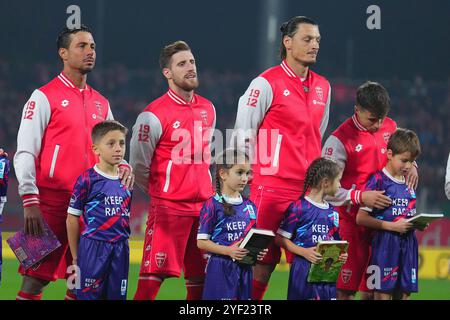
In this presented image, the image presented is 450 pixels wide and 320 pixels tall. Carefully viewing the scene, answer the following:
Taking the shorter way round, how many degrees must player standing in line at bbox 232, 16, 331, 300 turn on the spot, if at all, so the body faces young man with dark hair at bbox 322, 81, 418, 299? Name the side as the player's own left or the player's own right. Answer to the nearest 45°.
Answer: approximately 90° to the player's own left

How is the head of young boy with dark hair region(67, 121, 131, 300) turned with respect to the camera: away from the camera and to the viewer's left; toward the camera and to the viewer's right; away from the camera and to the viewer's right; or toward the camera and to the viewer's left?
toward the camera and to the viewer's right

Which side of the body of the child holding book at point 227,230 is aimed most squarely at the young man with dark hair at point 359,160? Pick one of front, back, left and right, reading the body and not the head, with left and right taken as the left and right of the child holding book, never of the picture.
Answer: left

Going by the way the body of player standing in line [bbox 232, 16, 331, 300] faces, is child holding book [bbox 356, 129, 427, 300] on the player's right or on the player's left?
on the player's left

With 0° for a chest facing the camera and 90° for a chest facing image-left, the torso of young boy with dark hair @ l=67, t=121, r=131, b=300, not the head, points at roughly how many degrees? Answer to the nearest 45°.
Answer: approximately 315°

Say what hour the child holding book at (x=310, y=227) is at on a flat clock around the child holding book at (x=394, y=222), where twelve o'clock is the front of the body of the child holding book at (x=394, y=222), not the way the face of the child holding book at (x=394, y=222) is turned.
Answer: the child holding book at (x=310, y=227) is roughly at 3 o'clock from the child holding book at (x=394, y=222).

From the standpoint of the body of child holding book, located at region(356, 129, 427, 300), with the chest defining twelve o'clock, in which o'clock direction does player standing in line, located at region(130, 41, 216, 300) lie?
The player standing in line is roughly at 4 o'clock from the child holding book.

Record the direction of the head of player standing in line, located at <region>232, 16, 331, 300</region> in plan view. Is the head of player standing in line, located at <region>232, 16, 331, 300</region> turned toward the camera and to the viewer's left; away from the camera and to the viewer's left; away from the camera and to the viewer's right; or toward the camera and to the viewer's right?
toward the camera and to the viewer's right
